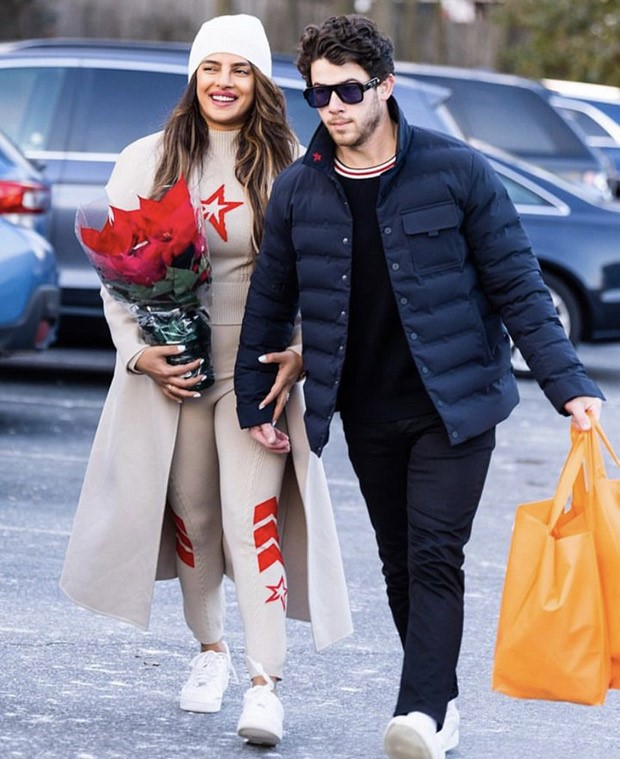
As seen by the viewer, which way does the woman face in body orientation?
toward the camera

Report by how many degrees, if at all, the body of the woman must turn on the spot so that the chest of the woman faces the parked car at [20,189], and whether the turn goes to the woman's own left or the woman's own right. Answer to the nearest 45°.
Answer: approximately 180°

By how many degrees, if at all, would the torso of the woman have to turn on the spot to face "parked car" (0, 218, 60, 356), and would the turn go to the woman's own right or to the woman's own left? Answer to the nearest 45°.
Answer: approximately 180°

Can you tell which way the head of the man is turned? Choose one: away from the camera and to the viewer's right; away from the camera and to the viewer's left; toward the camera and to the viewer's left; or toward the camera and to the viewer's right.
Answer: toward the camera and to the viewer's left

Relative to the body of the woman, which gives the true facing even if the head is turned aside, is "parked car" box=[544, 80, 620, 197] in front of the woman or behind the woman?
behind

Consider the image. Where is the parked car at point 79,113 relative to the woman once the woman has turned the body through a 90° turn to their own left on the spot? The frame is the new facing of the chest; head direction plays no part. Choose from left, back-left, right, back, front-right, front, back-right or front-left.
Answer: left

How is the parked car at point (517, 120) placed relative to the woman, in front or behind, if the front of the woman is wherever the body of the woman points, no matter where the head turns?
behind

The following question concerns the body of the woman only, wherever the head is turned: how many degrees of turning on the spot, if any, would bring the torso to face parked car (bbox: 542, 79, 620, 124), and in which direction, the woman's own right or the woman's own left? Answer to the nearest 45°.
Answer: approximately 180°
